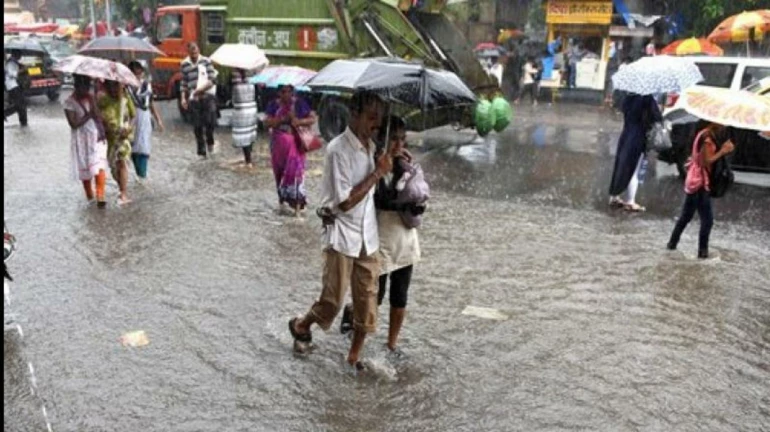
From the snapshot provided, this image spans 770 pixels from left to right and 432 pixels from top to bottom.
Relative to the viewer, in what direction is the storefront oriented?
toward the camera

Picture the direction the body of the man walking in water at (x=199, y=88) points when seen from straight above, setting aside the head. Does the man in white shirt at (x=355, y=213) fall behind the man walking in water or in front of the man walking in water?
in front

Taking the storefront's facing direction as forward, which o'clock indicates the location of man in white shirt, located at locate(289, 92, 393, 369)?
The man in white shirt is roughly at 12 o'clock from the storefront.

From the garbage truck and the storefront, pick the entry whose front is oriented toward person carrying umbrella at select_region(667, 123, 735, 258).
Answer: the storefront

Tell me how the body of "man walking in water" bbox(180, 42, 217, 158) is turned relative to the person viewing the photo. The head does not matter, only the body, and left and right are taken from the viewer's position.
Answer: facing the viewer

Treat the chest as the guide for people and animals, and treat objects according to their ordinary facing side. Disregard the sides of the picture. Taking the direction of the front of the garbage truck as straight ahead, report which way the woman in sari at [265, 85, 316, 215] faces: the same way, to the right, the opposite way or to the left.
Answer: to the left

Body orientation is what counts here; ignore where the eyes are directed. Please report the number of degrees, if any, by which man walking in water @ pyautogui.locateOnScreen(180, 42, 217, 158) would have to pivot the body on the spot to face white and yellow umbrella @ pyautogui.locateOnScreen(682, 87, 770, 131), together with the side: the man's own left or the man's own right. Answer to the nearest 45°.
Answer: approximately 45° to the man's own left

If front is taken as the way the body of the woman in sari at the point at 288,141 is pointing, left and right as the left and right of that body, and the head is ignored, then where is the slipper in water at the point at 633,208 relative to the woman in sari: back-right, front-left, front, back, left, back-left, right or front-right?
left

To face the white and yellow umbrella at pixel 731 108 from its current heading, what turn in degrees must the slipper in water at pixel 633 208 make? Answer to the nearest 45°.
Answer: approximately 90° to its right
